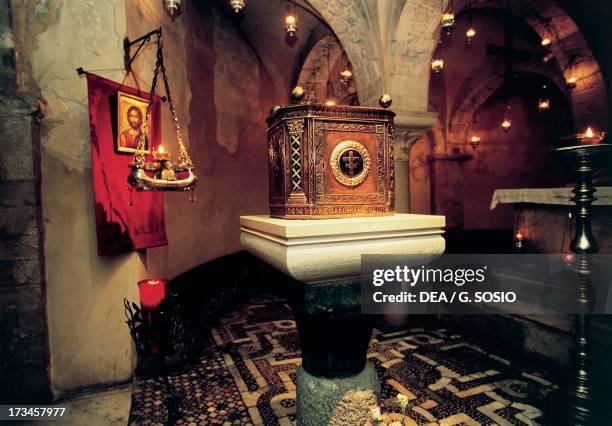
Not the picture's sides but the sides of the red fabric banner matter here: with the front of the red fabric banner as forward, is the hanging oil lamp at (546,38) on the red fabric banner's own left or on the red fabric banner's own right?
on the red fabric banner's own left

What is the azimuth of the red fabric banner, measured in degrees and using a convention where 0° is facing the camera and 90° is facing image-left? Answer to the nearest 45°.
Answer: approximately 315°

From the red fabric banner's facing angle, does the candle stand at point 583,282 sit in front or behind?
in front

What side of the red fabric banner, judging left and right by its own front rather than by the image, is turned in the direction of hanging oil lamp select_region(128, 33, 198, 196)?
front

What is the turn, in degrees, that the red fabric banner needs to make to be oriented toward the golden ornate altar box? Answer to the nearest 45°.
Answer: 0° — it already faces it

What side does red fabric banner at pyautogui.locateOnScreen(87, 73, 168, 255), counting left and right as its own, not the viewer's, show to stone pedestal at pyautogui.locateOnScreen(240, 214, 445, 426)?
front

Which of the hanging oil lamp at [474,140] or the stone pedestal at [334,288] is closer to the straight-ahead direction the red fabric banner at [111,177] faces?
the stone pedestal
